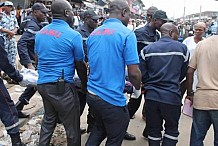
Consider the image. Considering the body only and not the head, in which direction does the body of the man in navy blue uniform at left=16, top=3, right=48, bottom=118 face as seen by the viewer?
to the viewer's right

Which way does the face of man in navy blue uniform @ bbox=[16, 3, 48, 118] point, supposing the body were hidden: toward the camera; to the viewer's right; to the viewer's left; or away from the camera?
to the viewer's right

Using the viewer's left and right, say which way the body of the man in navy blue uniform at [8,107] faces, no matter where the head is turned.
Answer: facing to the right of the viewer

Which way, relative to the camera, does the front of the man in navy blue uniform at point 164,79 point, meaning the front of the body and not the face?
away from the camera

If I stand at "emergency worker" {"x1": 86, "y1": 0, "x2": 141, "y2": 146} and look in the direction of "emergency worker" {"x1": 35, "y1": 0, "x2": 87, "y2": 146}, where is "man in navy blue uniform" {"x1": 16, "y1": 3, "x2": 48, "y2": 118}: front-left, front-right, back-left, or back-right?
front-right

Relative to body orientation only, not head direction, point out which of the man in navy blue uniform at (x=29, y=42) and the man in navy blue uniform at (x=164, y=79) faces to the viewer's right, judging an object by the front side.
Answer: the man in navy blue uniform at (x=29, y=42)

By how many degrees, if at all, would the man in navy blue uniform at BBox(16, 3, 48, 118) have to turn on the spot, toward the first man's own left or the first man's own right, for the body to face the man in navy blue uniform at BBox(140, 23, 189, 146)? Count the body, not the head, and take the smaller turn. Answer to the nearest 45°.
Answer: approximately 45° to the first man's own right

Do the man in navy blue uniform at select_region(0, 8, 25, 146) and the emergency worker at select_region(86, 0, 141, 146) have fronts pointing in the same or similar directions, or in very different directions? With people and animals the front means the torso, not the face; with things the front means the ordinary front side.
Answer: same or similar directions

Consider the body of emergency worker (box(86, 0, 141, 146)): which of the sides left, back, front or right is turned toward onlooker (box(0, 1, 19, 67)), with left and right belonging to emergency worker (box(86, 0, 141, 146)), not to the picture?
left

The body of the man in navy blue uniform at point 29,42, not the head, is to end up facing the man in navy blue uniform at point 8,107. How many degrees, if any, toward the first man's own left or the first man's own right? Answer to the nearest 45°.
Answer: approximately 90° to the first man's own right
